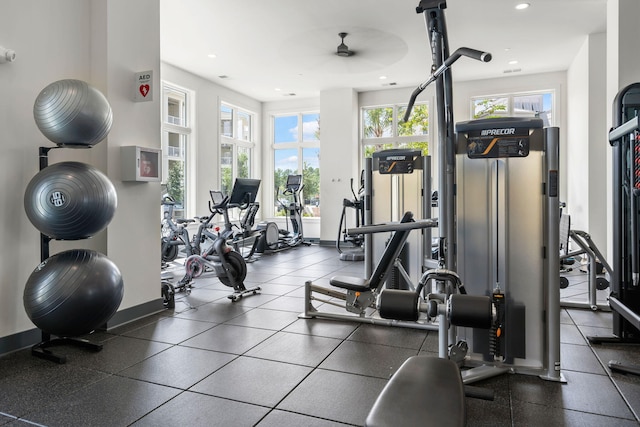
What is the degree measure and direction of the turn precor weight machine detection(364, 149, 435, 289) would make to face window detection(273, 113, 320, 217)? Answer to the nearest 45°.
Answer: approximately 180°

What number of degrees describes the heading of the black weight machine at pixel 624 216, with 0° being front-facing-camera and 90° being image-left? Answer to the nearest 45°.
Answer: approximately 45°

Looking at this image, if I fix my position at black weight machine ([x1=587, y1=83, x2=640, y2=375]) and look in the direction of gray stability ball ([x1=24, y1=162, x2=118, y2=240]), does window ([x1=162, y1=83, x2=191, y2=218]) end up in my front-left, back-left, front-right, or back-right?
front-right

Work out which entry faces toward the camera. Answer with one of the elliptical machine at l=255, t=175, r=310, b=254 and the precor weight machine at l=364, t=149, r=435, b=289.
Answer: the precor weight machine

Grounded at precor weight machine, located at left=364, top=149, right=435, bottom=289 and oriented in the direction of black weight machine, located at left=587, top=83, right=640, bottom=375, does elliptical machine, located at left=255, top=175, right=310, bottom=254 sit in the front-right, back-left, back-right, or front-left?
back-left

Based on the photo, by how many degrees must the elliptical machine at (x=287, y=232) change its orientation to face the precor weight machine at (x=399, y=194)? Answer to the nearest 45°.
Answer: approximately 135° to its right

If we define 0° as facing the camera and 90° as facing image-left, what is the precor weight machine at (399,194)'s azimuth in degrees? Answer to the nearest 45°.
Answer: approximately 0°

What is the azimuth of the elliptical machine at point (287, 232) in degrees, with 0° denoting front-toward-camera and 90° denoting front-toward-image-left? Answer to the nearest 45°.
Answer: approximately 225°
